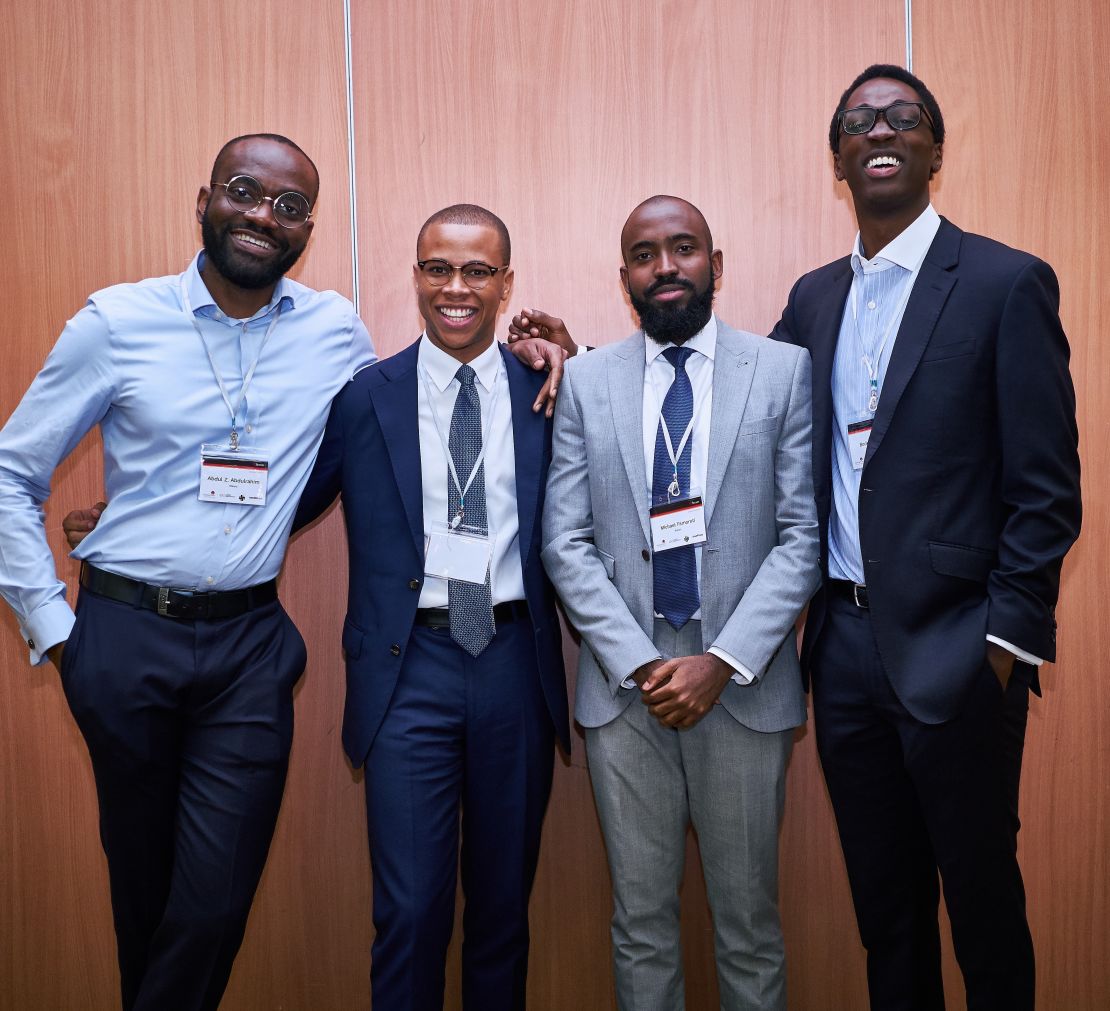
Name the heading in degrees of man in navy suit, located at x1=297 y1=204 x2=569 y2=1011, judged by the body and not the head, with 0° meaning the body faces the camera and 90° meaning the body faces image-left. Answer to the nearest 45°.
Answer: approximately 0°

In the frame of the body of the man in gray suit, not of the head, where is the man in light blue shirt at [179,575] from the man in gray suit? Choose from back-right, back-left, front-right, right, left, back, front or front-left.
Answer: right

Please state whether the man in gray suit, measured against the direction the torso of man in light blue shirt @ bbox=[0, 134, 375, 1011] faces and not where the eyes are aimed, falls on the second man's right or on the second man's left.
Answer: on the second man's left
